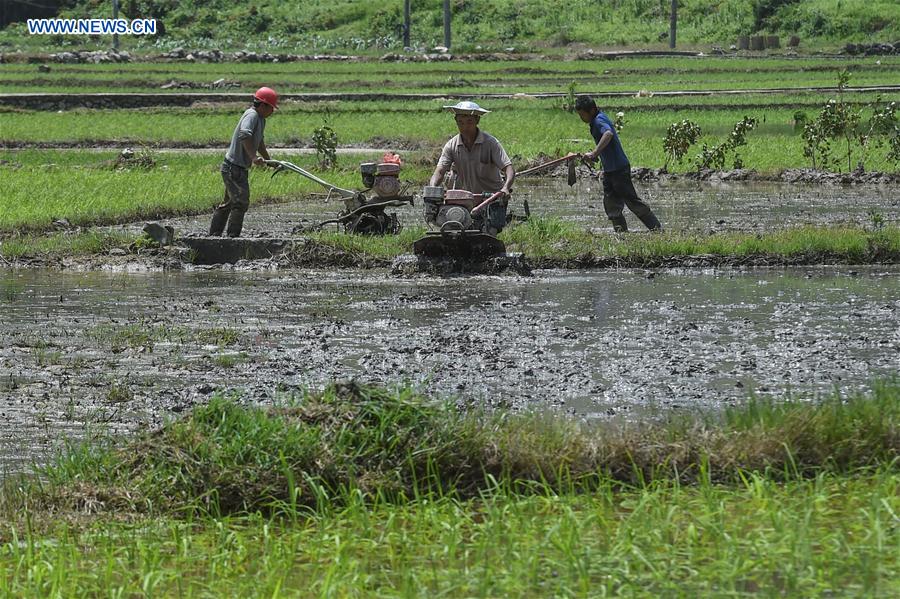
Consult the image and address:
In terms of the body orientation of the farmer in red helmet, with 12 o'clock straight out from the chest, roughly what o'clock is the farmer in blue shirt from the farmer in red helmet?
The farmer in blue shirt is roughly at 12 o'clock from the farmer in red helmet.

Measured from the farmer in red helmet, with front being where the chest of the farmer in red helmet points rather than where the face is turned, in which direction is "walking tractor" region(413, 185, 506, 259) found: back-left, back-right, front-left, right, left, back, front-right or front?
front-right

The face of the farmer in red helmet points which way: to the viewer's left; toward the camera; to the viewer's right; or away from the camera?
to the viewer's right

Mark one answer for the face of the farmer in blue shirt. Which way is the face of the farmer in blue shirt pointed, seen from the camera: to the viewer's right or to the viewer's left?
to the viewer's left

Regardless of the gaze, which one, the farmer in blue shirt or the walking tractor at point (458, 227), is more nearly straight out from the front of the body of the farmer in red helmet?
the farmer in blue shirt

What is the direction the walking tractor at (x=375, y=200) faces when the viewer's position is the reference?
facing to the right of the viewer

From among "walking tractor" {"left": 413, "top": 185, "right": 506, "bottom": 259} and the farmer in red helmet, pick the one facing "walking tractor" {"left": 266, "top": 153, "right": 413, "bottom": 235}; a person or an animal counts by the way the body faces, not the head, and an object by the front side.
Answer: the farmer in red helmet

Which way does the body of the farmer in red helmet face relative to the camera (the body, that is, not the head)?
to the viewer's right

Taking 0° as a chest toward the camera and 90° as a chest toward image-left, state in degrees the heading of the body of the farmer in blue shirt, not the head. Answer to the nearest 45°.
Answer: approximately 90°

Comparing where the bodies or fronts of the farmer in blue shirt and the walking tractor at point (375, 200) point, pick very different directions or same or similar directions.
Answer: very different directions

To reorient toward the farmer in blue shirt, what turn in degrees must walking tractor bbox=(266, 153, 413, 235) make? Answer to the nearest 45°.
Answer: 0° — it already faces them

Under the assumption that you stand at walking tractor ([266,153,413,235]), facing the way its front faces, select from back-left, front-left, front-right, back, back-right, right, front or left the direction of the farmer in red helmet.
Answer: back
